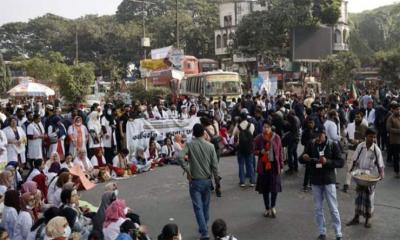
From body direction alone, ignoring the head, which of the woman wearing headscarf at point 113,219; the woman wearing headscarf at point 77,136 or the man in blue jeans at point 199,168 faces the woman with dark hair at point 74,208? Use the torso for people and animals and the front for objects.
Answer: the woman wearing headscarf at point 77,136

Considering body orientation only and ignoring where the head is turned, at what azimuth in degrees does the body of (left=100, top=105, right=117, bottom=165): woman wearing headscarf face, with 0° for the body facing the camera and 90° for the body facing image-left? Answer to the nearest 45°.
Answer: approximately 315°

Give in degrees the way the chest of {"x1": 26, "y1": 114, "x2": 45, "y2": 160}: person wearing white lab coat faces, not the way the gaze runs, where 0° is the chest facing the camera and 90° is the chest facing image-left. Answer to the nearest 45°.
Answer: approximately 315°

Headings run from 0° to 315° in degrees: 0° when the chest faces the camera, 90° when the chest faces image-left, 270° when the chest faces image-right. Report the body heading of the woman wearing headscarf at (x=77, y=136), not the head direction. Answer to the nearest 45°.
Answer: approximately 0°

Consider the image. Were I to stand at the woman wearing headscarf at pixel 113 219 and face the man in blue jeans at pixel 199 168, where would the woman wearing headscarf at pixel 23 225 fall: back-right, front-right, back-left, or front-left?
back-left

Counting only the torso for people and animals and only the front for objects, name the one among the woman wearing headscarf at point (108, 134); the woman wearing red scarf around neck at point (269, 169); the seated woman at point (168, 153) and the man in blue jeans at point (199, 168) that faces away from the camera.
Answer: the man in blue jeans

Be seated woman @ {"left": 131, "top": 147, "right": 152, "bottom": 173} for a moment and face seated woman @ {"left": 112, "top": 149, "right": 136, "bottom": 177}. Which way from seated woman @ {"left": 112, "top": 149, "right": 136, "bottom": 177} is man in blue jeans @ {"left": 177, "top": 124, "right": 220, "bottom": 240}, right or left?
left

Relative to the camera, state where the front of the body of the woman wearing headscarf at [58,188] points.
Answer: to the viewer's right

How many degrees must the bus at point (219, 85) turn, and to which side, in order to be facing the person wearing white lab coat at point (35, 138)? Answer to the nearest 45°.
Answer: approximately 45° to its right

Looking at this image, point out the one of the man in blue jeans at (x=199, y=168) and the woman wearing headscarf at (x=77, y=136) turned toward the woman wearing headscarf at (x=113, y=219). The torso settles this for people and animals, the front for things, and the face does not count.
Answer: the woman wearing headscarf at (x=77, y=136)

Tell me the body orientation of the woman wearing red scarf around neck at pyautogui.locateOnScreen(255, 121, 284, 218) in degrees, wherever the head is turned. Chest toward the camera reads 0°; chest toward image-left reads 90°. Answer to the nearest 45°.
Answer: approximately 0°
